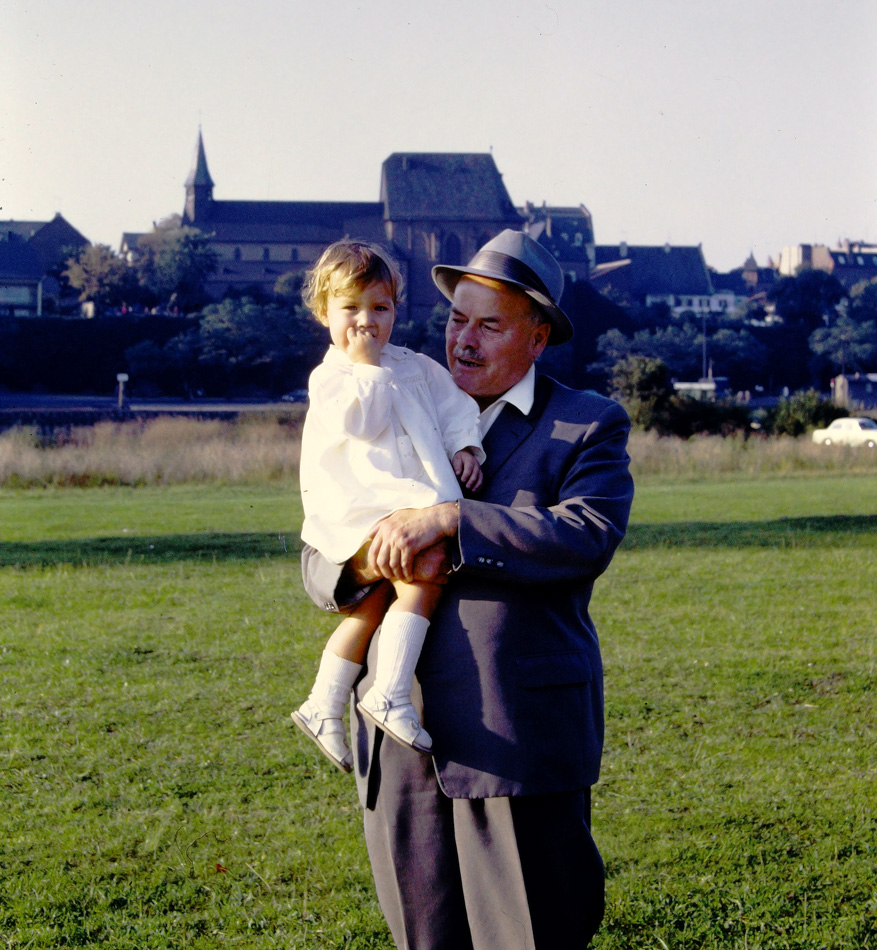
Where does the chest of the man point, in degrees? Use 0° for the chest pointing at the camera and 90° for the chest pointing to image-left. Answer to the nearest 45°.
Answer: approximately 45°

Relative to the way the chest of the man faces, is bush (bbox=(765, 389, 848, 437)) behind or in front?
behind

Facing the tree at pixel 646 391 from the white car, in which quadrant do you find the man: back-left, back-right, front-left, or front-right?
front-left

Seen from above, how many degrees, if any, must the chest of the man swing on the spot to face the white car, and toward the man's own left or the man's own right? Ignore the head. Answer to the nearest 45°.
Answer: approximately 135° to the man's own right

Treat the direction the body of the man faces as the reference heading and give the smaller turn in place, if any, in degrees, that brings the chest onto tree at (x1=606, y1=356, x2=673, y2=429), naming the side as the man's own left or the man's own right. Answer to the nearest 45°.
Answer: approximately 135° to the man's own right

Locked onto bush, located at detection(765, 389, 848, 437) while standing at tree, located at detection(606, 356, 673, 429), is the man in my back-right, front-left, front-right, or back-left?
back-right

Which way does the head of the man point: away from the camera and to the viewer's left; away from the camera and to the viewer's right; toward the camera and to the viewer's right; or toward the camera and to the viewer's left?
toward the camera and to the viewer's left
